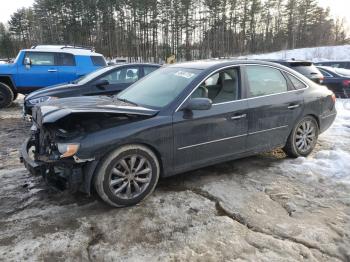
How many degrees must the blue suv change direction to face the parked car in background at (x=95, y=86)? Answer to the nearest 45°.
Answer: approximately 90° to its left

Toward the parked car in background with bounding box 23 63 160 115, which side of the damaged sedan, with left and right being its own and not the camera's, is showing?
right

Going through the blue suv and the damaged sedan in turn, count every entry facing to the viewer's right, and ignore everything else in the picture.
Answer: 0

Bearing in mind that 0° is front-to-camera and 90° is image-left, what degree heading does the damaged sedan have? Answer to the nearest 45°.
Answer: approximately 45°

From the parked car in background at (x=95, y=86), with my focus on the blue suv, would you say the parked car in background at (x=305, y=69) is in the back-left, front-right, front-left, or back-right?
back-right

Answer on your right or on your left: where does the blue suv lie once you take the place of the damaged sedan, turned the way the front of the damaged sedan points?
on your right

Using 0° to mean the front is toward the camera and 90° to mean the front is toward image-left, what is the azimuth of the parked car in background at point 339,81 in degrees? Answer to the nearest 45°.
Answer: approximately 135°

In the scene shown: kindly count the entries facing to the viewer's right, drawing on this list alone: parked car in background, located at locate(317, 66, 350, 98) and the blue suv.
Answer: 0

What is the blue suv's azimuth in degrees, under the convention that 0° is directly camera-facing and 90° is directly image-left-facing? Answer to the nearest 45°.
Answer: approximately 90°
